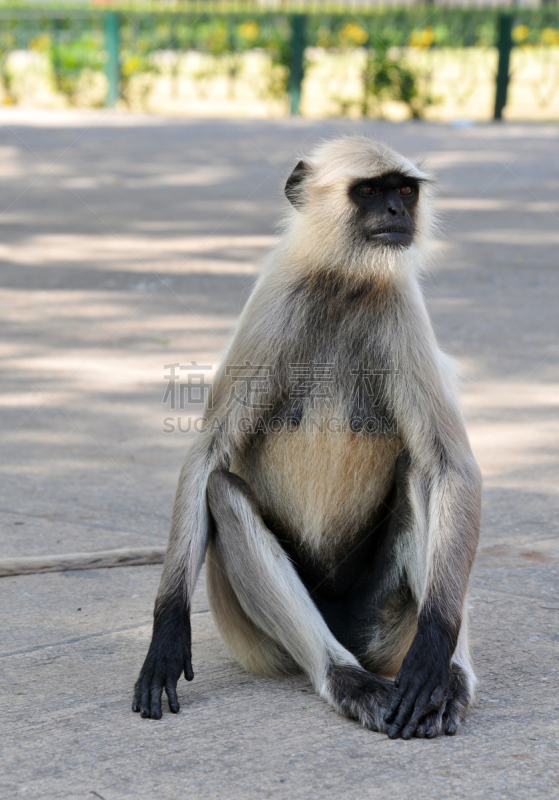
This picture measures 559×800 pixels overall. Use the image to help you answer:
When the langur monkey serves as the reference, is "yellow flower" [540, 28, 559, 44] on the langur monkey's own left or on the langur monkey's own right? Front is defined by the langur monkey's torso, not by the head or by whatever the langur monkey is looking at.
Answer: on the langur monkey's own left

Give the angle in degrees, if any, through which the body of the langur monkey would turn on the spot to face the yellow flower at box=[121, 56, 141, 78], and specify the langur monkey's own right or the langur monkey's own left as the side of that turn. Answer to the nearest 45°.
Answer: approximately 135° to the langur monkey's own left

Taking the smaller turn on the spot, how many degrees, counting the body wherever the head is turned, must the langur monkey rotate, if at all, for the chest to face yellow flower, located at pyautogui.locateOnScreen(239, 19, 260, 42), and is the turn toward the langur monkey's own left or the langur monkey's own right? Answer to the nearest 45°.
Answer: approximately 135° to the langur monkey's own left

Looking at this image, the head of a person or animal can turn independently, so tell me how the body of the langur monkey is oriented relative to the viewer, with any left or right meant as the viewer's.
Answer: facing the viewer and to the right of the viewer

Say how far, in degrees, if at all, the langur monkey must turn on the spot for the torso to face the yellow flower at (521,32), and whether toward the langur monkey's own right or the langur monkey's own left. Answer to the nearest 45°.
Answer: approximately 135° to the langur monkey's own left

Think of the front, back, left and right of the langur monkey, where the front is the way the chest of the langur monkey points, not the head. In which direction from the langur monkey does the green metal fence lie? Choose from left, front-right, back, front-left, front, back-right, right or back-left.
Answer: back-left

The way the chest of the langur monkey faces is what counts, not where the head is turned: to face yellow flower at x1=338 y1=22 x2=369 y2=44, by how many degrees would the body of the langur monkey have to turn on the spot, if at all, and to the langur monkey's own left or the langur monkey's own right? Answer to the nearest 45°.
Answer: approximately 135° to the langur monkey's own left
